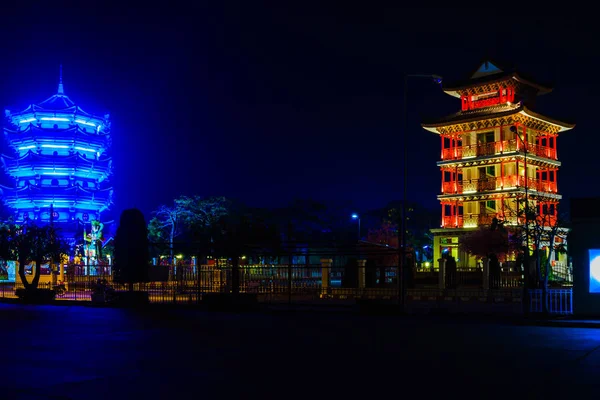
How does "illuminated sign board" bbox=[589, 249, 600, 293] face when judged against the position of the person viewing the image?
facing the viewer

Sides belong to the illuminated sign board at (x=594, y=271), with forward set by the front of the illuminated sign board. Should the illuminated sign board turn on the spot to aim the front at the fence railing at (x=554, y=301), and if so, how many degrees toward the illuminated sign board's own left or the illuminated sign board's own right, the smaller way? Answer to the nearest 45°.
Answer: approximately 90° to the illuminated sign board's own right

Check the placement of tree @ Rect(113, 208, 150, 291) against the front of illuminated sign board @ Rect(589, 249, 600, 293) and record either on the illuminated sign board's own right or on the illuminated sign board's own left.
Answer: on the illuminated sign board's own right
